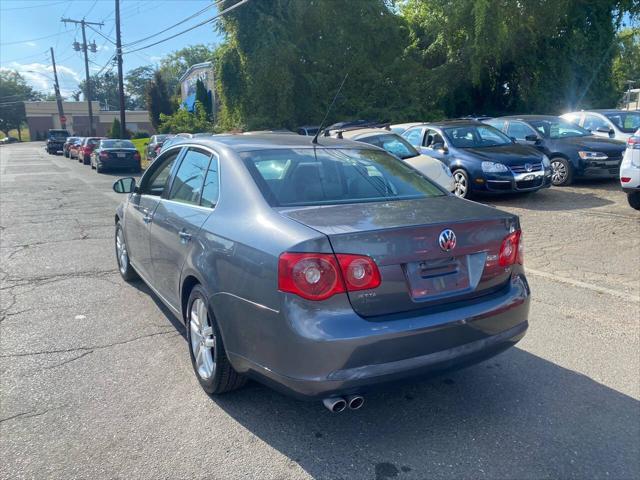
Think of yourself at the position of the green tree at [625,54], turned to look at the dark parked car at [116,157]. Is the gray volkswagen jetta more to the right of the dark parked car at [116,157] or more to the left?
left

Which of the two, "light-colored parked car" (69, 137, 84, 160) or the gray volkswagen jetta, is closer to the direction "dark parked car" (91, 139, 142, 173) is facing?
the light-colored parked car

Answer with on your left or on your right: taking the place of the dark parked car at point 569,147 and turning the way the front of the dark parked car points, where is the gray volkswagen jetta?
on your right

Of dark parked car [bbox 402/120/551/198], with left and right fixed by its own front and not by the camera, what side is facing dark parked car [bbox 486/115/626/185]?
left

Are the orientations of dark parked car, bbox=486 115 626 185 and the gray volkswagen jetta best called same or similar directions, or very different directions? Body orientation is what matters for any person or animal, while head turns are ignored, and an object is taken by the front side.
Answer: very different directions

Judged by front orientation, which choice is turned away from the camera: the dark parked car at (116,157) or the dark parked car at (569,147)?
the dark parked car at (116,157)

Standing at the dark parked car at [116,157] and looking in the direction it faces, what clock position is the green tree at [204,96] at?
The green tree is roughly at 1 o'clock from the dark parked car.

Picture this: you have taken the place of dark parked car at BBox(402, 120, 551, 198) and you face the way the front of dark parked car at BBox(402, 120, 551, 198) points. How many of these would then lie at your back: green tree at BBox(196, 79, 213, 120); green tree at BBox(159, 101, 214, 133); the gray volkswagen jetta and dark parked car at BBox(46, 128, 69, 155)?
3

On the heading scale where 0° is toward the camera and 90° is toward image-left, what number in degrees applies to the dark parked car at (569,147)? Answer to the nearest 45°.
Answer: approximately 315°

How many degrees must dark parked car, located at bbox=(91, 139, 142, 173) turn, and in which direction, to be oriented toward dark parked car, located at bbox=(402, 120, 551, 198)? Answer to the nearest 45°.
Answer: approximately 135° to its right

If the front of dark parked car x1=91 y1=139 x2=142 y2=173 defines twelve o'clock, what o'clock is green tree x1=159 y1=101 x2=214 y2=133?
The green tree is roughly at 1 o'clock from the dark parked car.

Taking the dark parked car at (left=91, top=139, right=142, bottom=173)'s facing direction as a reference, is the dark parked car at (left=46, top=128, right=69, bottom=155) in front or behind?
in front

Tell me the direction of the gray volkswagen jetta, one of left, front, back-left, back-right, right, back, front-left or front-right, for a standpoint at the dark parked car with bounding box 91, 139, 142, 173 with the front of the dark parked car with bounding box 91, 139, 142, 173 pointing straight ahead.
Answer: back

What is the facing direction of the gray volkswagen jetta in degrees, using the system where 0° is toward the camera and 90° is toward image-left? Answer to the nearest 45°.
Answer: approximately 135°

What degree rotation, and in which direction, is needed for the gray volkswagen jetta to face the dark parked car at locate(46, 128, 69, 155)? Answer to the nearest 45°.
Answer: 0° — it already faces it
